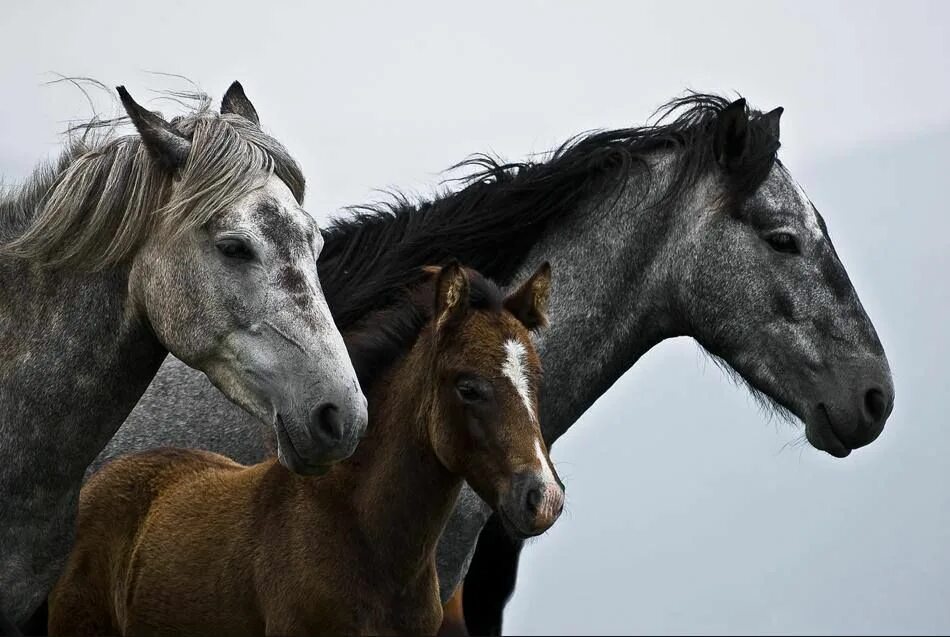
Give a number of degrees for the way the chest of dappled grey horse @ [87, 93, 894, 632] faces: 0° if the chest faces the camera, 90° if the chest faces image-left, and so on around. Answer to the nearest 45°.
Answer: approximately 270°

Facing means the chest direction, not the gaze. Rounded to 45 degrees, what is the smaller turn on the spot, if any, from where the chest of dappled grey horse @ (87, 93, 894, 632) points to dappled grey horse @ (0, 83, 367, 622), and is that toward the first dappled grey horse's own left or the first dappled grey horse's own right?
approximately 135° to the first dappled grey horse's own right
